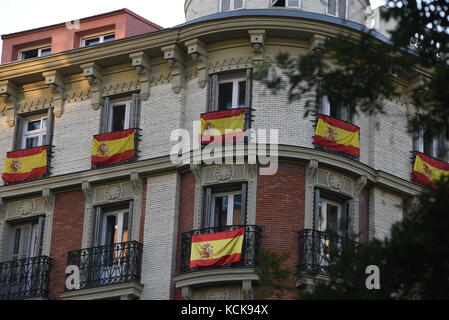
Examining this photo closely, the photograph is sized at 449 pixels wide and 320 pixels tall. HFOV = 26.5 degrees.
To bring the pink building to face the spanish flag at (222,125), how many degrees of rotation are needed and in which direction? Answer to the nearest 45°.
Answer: approximately 90° to its left

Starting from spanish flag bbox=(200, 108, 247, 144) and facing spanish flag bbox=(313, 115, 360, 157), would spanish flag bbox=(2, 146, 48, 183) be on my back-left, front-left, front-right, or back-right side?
back-left

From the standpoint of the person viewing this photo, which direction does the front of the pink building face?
facing the viewer and to the left of the viewer

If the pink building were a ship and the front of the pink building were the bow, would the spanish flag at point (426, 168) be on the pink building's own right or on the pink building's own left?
on the pink building's own left

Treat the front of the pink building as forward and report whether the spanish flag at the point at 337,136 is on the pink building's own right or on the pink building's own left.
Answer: on the pink building's own left
